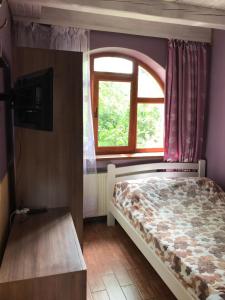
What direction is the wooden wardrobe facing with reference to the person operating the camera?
facing to the right of the viewer

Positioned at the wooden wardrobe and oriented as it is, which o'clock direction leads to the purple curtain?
The purple curtain is roughly at 11 o'clock from the wooden wardrobe.

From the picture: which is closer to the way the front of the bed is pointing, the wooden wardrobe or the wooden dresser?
the wooden dresser

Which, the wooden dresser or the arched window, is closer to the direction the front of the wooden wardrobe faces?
the arched window

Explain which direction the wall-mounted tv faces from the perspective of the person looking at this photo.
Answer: facing away from the viewer and to the right of the viewer

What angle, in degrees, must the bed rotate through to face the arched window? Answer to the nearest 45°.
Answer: approximately 180°

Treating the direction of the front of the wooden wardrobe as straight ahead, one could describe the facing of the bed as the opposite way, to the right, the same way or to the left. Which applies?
to the right

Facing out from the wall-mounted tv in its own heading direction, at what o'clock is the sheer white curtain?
The sheer white curtain is roughly at 11 o'clock from the wall-mounted tv.
